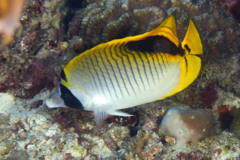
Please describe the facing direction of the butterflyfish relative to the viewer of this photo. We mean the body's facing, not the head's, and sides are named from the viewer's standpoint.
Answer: facing to the left of the viewer
